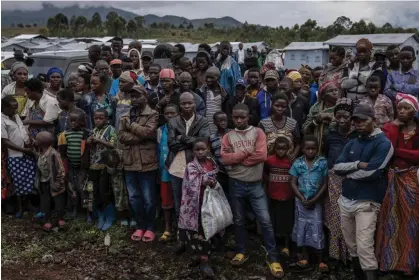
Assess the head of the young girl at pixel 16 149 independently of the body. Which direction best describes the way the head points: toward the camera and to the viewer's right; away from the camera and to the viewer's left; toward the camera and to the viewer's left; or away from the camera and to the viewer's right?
toward the camera and to the viewer's right

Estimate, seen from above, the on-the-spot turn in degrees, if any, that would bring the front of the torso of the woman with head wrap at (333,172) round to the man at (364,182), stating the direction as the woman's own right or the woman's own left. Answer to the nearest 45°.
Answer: approximately 45° to the woman's own left

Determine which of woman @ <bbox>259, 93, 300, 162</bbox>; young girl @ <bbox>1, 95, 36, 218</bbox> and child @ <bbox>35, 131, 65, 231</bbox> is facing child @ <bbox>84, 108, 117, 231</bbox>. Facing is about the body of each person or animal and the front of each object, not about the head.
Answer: the young girl

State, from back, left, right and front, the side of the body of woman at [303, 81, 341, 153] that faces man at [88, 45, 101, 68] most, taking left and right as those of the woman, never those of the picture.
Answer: back

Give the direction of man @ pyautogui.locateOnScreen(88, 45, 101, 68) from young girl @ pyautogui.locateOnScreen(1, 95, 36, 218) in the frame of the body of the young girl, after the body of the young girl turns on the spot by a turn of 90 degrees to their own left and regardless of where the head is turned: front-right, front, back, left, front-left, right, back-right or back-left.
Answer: front

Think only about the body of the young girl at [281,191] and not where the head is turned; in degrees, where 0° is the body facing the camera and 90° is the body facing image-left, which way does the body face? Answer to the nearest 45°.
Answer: approximately 0°

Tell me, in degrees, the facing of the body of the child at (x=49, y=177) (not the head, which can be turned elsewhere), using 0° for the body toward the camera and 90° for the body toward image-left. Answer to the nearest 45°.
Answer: approximately 45°
